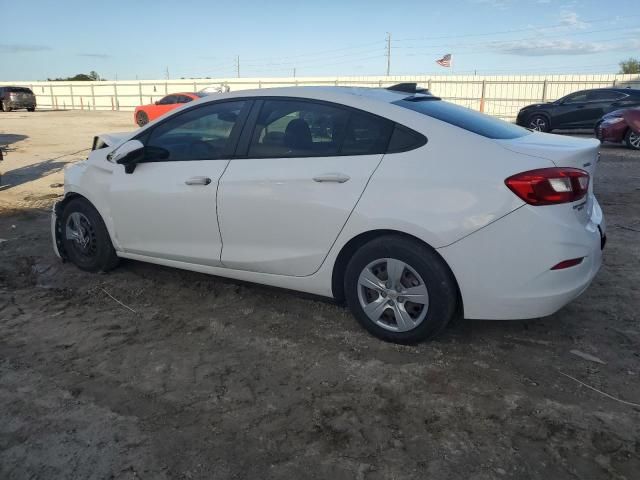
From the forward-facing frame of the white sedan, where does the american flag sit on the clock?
The american flag is roughly at 2 o'clock from the white sedan.

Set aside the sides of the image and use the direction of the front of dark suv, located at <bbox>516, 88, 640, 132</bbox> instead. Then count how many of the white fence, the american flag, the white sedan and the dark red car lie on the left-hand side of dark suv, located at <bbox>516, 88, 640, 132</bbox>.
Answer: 2

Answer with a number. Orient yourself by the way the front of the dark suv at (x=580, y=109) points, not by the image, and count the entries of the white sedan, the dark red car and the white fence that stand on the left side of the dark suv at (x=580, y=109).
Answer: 2

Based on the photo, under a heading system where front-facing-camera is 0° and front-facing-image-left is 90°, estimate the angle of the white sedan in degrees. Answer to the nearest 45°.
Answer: approximately 135°

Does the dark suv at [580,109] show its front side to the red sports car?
yes

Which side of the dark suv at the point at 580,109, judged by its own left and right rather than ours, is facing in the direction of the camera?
left

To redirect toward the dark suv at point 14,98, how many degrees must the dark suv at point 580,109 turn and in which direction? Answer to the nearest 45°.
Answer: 0° — it already faces it

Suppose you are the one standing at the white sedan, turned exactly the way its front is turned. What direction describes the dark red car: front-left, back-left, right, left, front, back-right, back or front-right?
right

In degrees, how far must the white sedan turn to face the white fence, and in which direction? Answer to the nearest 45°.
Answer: approximately 45° to its right

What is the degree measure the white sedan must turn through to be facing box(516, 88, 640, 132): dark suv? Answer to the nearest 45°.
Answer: approximately 90° to its right

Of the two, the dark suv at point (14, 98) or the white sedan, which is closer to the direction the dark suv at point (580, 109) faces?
the dark suv

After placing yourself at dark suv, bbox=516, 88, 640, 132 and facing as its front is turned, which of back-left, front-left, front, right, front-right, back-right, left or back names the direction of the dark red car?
left

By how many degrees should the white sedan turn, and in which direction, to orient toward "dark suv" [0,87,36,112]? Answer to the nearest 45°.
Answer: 0° — it already faces it
